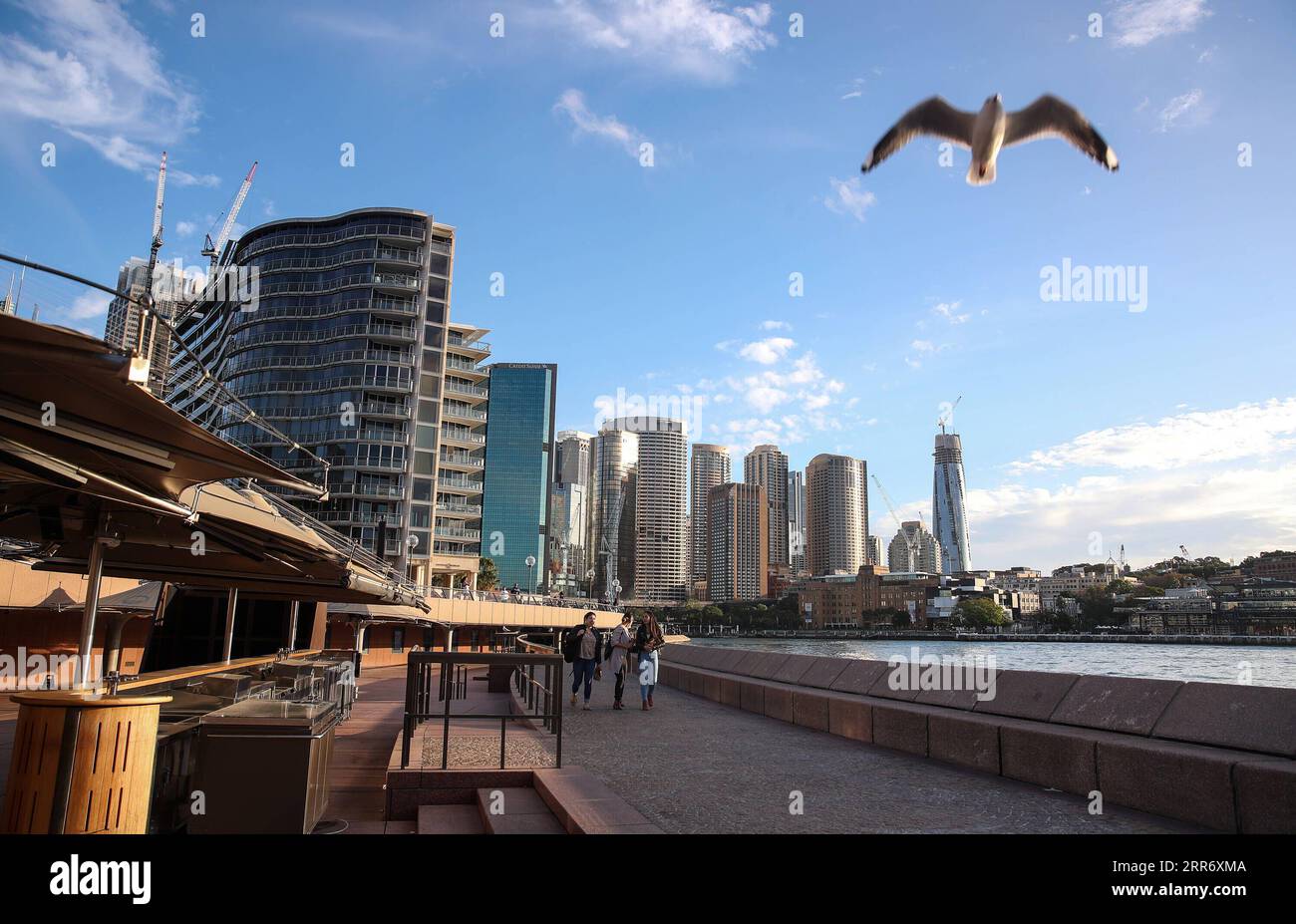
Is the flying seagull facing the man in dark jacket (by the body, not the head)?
no

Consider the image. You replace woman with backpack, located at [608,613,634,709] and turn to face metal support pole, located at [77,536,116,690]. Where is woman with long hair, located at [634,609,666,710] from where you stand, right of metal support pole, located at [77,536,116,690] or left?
left

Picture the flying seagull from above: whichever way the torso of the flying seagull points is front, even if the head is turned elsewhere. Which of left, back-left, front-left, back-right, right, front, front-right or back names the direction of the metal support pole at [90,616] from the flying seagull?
front-right

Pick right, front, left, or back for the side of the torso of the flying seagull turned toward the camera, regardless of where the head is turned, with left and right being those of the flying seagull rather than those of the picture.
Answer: front
